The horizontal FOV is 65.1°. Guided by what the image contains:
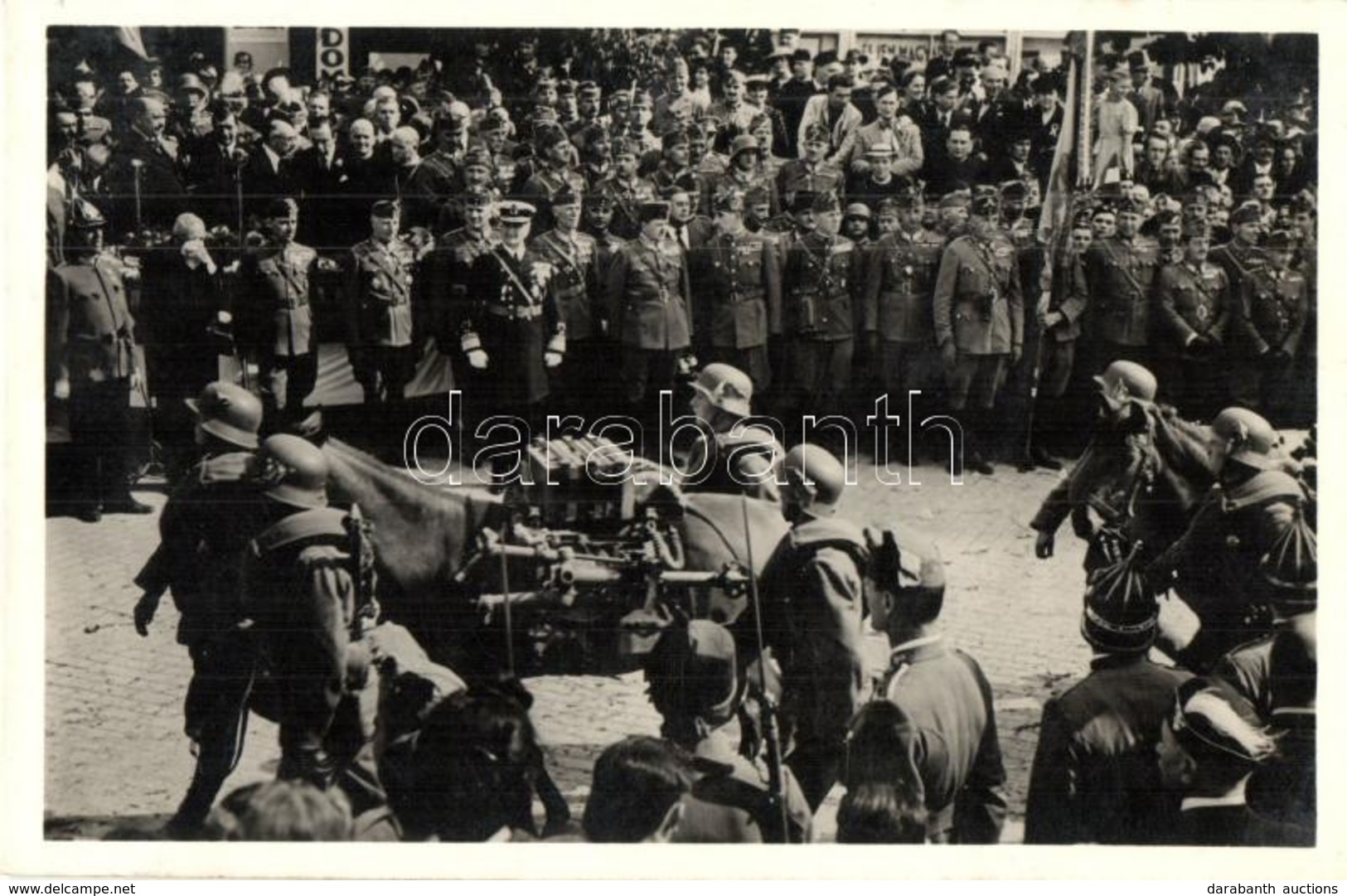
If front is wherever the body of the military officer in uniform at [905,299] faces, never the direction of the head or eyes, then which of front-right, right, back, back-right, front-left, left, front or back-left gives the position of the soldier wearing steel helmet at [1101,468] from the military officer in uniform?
left

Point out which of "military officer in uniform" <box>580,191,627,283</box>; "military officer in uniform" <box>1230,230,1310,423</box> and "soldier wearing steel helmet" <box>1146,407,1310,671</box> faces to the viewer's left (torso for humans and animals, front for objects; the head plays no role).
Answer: the soldier wearing steel helmet

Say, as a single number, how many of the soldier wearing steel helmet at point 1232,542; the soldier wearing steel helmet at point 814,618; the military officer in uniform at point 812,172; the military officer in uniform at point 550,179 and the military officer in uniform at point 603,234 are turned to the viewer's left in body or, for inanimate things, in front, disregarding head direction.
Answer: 2

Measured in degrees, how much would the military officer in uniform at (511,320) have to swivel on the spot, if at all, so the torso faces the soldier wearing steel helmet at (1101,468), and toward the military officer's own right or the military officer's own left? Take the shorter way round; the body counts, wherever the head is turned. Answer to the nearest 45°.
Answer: approximately 90° to the military officer's own left

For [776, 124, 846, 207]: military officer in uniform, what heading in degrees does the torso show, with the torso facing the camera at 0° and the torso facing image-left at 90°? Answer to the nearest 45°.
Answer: approximately 0°

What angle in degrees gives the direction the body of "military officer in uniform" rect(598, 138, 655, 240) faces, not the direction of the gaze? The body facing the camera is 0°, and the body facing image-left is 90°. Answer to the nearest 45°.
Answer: approximately 0°

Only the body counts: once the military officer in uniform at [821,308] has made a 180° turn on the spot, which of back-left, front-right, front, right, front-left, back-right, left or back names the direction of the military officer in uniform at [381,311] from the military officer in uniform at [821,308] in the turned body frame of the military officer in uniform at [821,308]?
left
